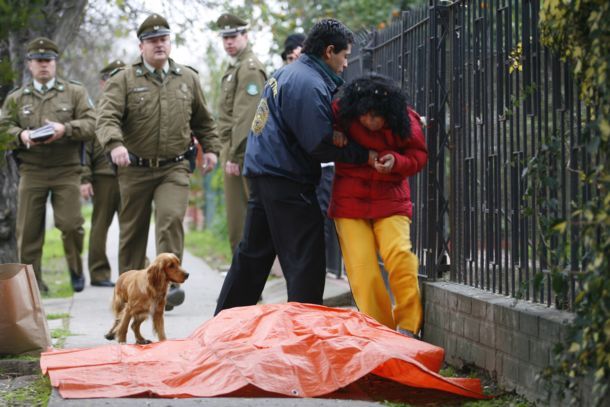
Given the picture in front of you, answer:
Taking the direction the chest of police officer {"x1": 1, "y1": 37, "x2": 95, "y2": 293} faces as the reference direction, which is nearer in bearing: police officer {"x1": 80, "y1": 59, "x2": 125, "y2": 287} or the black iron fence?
the black iron fence

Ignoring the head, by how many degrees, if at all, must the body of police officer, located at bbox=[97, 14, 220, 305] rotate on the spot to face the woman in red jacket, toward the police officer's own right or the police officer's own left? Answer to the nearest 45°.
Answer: approximately 45° to the police officer's own left

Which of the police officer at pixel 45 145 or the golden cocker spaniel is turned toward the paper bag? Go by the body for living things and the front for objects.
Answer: the police officer

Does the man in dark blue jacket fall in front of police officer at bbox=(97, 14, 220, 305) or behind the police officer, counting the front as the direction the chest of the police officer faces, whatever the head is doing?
in front

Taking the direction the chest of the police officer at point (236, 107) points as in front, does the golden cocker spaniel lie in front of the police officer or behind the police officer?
in front

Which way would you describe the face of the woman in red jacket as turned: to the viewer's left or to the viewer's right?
to the viewer's left

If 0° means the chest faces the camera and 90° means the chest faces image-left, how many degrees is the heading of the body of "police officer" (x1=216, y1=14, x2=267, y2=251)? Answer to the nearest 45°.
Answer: approximately 45°

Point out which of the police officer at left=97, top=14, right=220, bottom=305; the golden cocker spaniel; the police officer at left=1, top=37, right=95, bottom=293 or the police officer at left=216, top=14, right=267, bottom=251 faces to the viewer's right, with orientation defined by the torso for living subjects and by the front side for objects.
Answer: the golden cocker spaniel

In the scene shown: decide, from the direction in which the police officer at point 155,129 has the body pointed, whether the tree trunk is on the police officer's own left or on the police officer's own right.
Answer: on the police officer's own right
